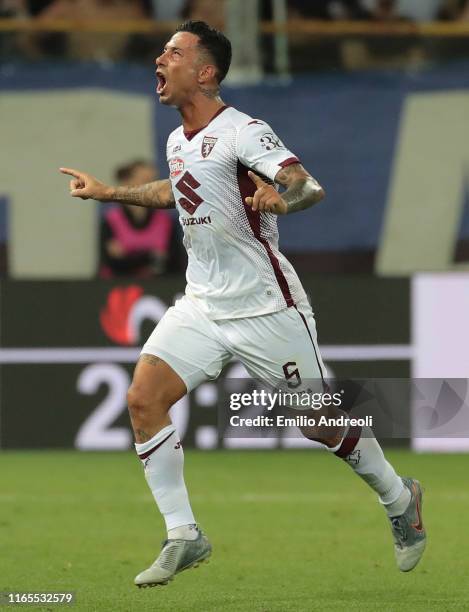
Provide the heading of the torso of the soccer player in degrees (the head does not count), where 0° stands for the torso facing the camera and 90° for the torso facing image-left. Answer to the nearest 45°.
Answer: approximately 45°

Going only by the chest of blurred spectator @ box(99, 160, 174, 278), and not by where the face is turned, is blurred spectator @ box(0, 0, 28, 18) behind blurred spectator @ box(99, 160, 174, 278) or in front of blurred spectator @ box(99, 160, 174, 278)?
behind

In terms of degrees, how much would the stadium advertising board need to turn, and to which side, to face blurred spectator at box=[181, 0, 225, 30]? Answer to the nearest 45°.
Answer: approximately 180°

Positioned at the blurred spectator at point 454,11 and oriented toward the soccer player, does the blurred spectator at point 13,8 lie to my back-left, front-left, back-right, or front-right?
front-right

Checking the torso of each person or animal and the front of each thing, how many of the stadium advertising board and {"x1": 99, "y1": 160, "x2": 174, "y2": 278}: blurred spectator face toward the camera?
2

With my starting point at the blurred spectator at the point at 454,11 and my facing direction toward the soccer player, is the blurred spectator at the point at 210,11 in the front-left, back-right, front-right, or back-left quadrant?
front-right

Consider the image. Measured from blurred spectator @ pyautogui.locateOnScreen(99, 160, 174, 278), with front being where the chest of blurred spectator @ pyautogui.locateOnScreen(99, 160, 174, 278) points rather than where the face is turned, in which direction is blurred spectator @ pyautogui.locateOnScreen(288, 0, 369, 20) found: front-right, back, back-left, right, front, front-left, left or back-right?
back-left

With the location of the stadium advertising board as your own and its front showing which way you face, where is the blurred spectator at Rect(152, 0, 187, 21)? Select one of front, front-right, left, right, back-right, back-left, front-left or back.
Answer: back

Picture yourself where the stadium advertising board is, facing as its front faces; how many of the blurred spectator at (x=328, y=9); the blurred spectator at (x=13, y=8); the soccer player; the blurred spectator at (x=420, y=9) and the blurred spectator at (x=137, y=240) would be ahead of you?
1

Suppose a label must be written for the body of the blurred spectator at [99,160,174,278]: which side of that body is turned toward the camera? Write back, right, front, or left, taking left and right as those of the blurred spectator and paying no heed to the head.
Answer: front

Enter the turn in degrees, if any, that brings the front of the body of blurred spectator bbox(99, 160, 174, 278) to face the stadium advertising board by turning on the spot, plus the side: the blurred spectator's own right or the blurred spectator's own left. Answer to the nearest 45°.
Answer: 0° — they already face it

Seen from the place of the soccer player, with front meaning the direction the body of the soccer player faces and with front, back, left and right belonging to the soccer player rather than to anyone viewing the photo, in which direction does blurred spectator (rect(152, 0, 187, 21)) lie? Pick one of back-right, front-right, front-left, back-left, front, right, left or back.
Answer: back-right

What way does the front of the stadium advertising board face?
toward the camera

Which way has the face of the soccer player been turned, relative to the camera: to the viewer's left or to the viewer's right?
to the viewer's left

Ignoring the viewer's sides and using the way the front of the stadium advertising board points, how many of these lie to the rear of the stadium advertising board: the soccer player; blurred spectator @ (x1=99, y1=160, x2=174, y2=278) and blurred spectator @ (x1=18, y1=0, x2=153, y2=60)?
2

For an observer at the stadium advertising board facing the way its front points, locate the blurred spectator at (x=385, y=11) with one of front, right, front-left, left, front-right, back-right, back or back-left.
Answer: back-left
